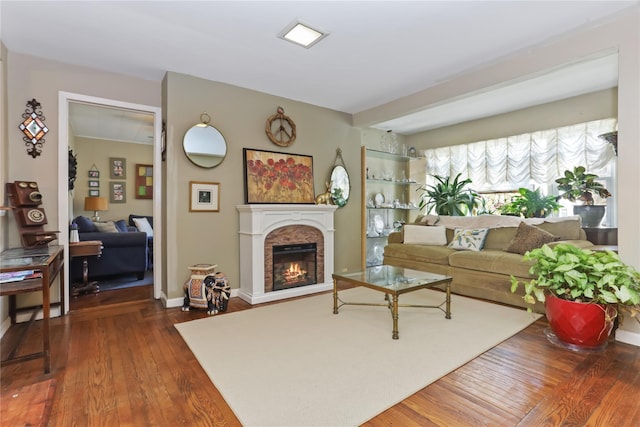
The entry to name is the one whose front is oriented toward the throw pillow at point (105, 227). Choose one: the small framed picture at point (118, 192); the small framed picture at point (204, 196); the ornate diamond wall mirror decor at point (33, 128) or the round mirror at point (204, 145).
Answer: the small framed picture at point (118, 192)

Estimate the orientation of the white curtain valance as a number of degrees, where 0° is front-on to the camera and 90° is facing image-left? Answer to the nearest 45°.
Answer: approximately 45°

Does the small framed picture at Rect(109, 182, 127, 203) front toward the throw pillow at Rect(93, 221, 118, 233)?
yes
